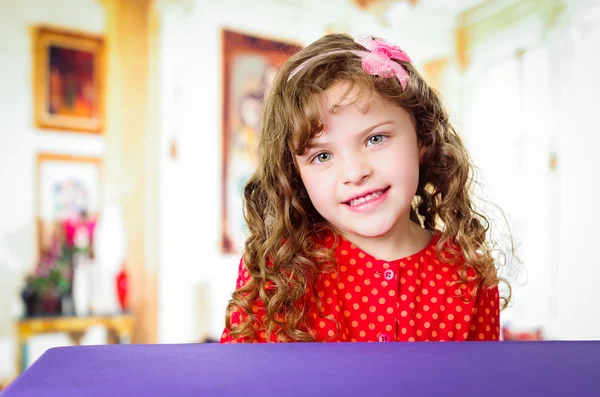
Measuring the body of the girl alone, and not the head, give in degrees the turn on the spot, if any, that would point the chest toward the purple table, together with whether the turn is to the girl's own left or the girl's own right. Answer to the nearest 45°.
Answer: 0° — they already face it

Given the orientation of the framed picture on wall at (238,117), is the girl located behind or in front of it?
in front

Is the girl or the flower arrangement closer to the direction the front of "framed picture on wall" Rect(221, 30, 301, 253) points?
the girl

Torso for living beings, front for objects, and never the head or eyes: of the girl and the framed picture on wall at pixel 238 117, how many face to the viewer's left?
0

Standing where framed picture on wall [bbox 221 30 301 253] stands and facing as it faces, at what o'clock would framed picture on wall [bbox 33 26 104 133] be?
framed picture on wall [bbox 33 26 104 133] is roughly at 4 o'clock from framed picture on wall [bbox 221 30 301 253].

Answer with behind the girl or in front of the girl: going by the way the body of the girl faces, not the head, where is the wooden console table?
behind

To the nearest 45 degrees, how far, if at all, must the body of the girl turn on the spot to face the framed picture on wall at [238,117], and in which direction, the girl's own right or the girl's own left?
approximately 180°

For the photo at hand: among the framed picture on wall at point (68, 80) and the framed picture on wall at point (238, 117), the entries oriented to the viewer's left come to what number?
0

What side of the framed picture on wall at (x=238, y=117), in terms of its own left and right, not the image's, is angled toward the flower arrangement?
right

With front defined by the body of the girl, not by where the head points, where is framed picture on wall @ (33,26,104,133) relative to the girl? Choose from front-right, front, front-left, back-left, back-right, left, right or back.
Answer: back-right

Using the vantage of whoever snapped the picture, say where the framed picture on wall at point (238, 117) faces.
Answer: facing the viewer and to the right of the viewer
